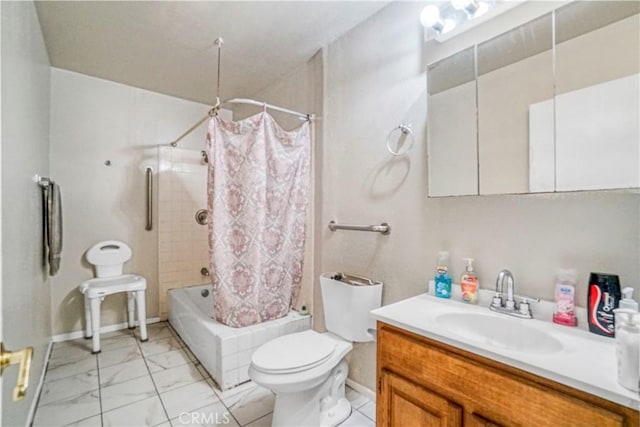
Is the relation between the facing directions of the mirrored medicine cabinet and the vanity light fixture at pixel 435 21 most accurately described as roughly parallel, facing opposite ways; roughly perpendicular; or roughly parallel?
roughly parallel

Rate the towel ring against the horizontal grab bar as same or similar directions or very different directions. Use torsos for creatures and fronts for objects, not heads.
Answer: same or similar directions

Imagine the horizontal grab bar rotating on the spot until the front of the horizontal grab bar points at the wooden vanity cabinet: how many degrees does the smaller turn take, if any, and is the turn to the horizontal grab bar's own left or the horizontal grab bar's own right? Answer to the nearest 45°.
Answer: approximately 45° to the horizontal grab bar's own left

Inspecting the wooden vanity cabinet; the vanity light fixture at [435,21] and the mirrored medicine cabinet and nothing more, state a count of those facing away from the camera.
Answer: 0

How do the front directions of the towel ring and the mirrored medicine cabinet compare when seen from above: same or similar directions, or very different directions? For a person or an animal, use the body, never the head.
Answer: same or similar directions

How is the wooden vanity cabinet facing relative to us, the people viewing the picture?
facing the viewer and to the left of the viewer

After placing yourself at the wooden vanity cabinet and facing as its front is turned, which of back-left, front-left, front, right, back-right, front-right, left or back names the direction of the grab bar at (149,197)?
front-right

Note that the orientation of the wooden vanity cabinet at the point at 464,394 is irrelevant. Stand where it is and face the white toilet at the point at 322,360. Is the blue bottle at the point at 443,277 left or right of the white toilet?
right

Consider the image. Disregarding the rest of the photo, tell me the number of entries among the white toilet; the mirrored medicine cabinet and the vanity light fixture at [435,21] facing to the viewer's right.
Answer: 0

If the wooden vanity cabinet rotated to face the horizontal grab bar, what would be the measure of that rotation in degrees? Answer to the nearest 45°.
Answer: approximately 90° to its right

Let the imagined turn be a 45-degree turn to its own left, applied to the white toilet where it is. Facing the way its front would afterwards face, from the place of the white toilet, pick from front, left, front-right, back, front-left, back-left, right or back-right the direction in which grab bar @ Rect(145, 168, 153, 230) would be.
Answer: back-right

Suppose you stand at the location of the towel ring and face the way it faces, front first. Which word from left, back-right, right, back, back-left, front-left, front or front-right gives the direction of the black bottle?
left

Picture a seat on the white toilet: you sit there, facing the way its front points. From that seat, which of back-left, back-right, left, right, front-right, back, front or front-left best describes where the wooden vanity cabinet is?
left

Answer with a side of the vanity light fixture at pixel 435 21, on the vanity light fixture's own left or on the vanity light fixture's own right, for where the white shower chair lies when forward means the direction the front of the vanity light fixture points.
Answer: on the vanity light fixture's own right

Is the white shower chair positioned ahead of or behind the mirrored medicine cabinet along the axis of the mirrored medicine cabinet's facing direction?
ahead
